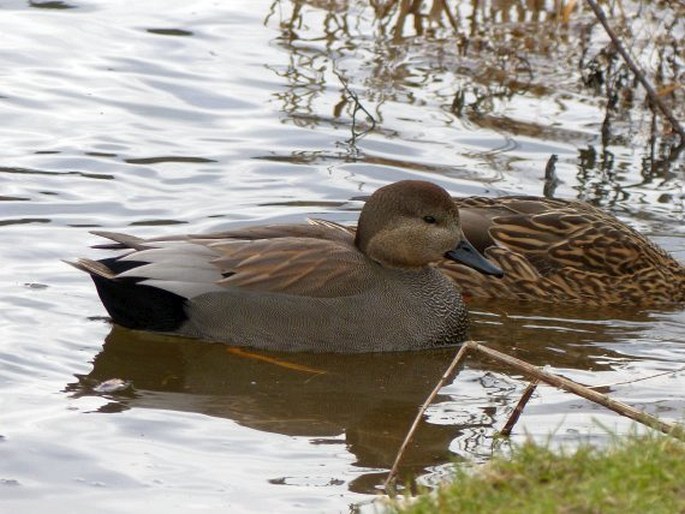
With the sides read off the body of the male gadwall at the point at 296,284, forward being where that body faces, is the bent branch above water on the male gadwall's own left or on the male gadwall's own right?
on the male gadwall's own right

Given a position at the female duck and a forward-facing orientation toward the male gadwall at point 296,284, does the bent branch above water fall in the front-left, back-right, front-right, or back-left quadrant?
front-left

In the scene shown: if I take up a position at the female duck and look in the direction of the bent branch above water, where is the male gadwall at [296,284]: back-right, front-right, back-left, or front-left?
front-right

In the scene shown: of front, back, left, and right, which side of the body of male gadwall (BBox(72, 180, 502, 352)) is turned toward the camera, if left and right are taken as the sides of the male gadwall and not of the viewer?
right

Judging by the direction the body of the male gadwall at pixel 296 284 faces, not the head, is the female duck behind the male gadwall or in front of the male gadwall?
in front
